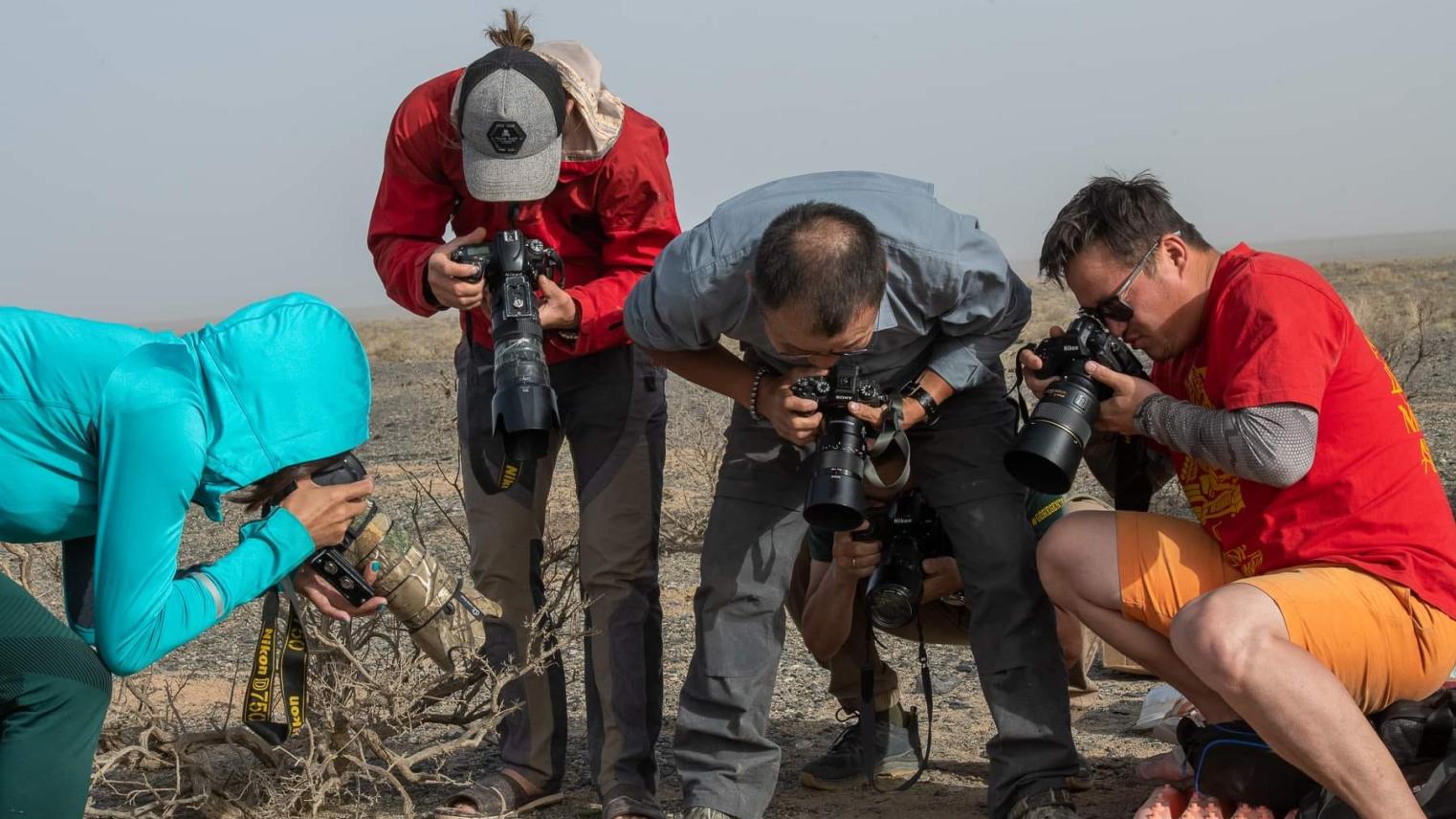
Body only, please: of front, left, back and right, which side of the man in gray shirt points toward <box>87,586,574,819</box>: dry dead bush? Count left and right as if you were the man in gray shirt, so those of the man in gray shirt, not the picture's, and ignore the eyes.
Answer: right

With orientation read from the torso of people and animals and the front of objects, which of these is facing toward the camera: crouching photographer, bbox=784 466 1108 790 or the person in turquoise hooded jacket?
the crouching photographer

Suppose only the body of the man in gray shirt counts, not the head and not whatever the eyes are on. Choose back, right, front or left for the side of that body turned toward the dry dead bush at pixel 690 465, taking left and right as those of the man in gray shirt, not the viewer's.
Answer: back

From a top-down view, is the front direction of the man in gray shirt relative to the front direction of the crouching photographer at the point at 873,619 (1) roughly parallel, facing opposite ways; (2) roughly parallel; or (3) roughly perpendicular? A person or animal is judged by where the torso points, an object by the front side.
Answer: roughly parallel

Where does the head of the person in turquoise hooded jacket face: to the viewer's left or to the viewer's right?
to the viewer's right

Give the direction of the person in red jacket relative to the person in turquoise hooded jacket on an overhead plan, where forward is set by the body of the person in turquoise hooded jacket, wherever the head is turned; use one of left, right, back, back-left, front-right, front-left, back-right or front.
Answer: front-left

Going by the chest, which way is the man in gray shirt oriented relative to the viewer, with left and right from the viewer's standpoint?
facing the viewer

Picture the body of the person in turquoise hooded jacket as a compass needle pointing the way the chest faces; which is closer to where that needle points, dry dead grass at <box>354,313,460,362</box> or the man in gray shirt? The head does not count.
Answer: the man in gray shirt

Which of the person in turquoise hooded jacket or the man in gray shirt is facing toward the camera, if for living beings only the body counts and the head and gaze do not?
the man in gray shirt

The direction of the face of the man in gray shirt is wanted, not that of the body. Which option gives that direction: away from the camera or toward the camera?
toward the camera

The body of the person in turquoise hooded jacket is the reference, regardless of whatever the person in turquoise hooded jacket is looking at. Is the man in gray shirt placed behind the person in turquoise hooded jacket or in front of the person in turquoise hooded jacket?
in front

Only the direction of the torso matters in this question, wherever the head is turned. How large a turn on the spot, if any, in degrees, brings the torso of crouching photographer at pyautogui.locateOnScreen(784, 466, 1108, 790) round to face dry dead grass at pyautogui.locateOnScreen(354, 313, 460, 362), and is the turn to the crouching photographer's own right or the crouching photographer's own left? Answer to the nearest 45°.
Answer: approximately 135° to the crouching photographer's own right

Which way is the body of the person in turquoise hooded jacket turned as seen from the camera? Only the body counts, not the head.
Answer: to the viewer's right
